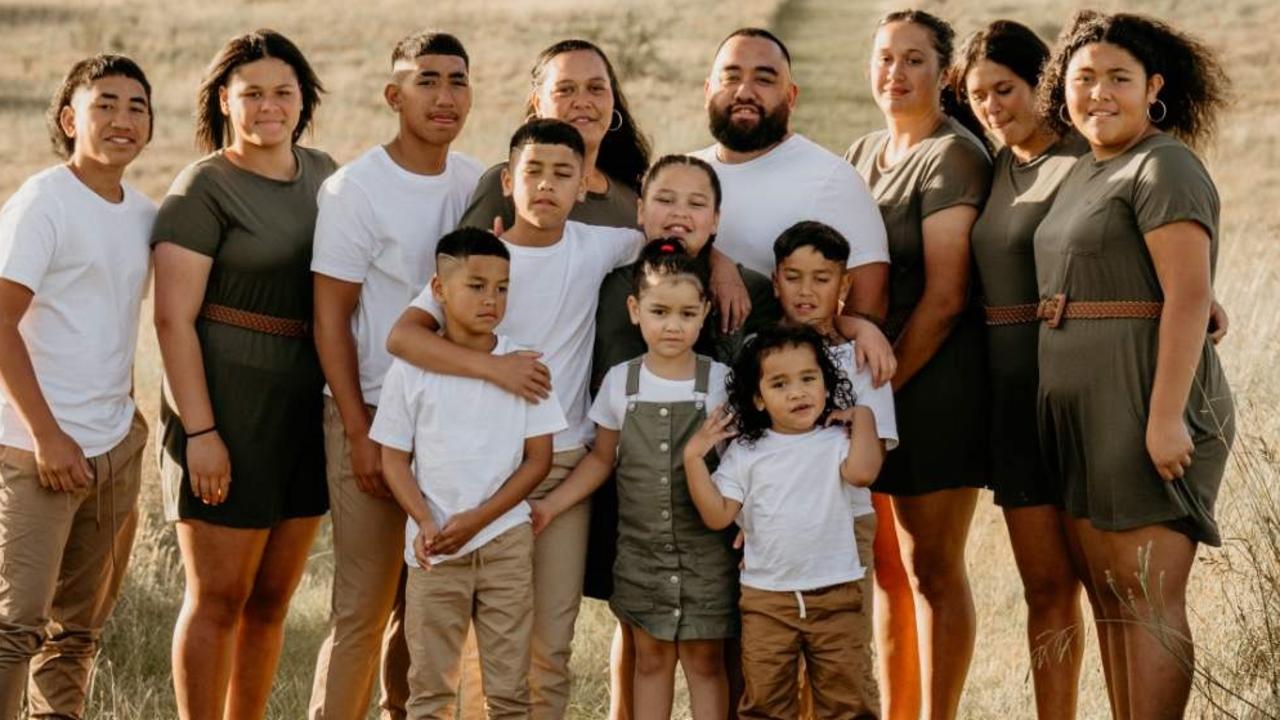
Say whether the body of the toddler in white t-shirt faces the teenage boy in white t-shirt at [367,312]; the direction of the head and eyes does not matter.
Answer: no

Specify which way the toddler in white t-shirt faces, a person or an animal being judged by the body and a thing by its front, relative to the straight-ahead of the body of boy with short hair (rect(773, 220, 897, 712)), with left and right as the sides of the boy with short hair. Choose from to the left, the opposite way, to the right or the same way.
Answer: the same way

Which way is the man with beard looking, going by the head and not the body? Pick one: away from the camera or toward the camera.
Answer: toward the camera

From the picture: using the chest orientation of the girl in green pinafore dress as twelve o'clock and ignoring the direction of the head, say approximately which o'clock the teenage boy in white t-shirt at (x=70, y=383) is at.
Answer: The teenage boy in white t-shirt is roughly at 3 o'clock from the girl in green pinafore dress.

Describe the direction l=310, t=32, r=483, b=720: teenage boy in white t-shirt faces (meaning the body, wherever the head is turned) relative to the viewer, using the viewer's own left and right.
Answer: facing the viewer and to the right of the viewer

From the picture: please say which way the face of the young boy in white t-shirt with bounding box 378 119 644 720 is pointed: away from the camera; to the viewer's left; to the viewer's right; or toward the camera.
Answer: toward the camera

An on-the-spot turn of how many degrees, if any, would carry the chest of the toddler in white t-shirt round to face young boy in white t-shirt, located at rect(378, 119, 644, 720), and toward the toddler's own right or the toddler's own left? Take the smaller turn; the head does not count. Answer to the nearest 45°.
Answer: approximately 90° to the toddler's own right

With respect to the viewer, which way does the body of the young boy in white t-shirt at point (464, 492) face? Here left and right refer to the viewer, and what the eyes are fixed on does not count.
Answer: facing the viewer

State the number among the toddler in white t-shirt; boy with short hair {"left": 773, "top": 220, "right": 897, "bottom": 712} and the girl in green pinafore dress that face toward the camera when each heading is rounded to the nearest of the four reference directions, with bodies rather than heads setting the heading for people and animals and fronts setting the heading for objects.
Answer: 3

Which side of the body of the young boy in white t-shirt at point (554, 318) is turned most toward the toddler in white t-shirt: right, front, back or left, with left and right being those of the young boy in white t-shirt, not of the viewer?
left

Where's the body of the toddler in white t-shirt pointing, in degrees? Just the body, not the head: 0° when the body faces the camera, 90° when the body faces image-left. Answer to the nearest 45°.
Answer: approximately 0°

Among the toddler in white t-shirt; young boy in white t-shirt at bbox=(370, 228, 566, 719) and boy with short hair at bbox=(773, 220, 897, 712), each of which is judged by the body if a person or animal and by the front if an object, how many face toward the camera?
3

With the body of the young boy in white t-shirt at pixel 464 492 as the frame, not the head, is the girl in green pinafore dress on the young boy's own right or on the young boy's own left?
on the young boy's own left
